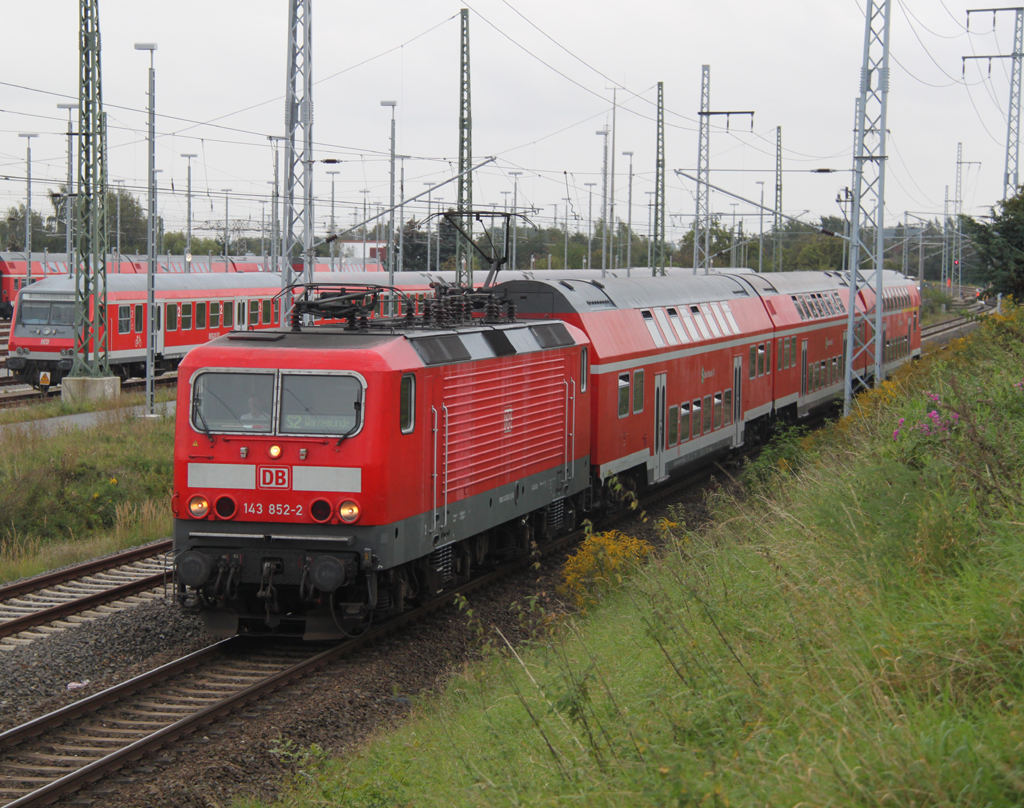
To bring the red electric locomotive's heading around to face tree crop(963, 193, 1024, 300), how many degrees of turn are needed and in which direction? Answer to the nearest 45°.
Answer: approximately 180°

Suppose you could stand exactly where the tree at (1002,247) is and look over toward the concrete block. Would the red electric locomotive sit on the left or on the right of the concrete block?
left

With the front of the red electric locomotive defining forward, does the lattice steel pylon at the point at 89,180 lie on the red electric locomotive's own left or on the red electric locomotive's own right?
on the red electric locomotive's own right

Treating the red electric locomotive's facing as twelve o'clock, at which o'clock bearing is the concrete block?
The concrete block is roughly at 4 o'clock from the red electric locomotive.

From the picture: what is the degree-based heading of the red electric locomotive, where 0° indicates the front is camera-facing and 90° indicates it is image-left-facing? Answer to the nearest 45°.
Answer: approximately 45°

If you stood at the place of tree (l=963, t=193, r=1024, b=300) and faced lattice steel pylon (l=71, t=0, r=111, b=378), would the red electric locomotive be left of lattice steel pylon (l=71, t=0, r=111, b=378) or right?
left
